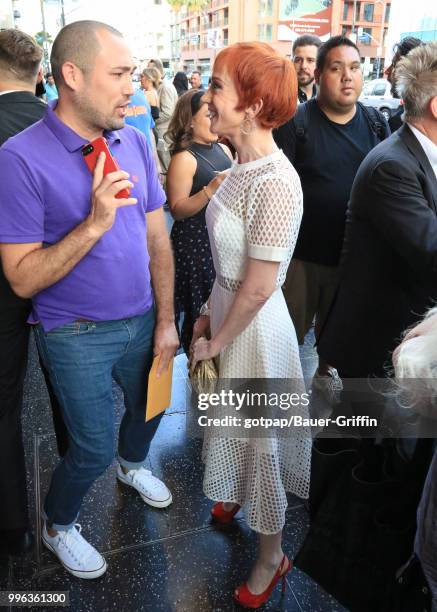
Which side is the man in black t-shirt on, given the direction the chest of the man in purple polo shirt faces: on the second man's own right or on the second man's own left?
on the second man's own left

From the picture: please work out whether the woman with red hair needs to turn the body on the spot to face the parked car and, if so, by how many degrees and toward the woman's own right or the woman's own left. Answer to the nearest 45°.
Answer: approximately 90° to the woman's own right

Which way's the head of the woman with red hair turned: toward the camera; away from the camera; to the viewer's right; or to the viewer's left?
to the viewer's left

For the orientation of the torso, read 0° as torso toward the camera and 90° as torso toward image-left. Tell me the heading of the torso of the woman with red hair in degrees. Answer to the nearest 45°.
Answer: approximately 90°
